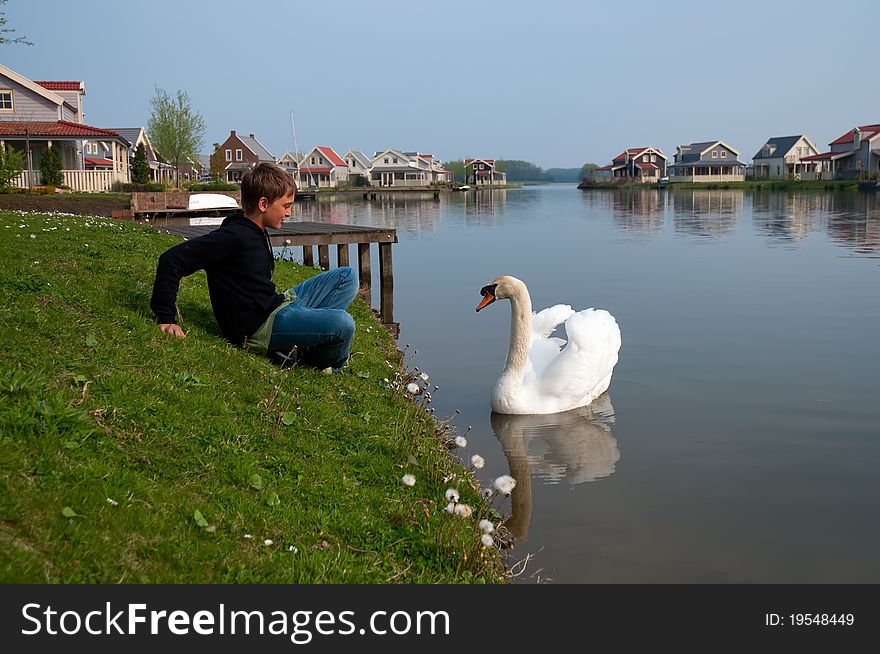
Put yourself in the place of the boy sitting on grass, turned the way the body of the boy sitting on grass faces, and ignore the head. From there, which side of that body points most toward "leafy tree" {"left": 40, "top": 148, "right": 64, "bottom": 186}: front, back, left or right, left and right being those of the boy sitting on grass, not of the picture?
left

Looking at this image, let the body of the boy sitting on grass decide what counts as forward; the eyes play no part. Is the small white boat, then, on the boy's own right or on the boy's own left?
on the boy's own left

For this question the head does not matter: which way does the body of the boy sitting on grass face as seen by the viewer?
to the viewer's right

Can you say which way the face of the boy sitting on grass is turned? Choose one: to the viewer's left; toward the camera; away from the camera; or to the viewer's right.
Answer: to the viewer's right

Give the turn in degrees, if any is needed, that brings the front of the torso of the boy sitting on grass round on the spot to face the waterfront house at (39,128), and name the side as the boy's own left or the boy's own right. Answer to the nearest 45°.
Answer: approximately 90° to the boy's own left

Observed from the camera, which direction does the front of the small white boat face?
facing to the right of the viewer

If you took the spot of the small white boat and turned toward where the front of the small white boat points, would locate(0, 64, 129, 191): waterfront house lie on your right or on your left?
on your left
